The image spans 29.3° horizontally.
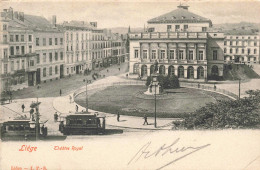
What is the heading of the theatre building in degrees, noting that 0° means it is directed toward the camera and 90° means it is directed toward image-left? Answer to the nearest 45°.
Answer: approximately 0°

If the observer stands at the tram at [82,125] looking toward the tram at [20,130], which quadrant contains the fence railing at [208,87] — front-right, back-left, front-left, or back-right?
back-right
